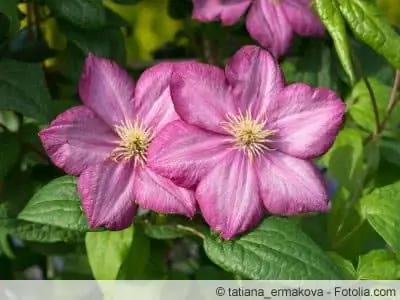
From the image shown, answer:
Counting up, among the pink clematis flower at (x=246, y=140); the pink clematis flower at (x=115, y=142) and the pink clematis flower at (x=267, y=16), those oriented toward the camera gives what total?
3

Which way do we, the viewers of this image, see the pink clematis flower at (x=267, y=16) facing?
facing the viewer

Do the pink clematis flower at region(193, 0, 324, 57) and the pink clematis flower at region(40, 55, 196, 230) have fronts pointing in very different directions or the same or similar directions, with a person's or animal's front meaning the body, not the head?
same or similar directions

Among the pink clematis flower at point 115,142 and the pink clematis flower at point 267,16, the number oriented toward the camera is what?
2

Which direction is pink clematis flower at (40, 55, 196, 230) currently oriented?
toward the camera

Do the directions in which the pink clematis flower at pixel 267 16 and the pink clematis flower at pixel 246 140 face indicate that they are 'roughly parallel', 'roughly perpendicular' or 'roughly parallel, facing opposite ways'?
roughly parallel

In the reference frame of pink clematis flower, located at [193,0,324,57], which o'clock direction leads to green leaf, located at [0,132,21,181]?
The green leaf is roughly at 2 o'clock from the pink clematis flower.

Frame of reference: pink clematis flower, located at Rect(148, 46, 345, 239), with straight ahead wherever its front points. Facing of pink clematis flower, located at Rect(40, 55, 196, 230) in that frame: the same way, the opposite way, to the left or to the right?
the same way
